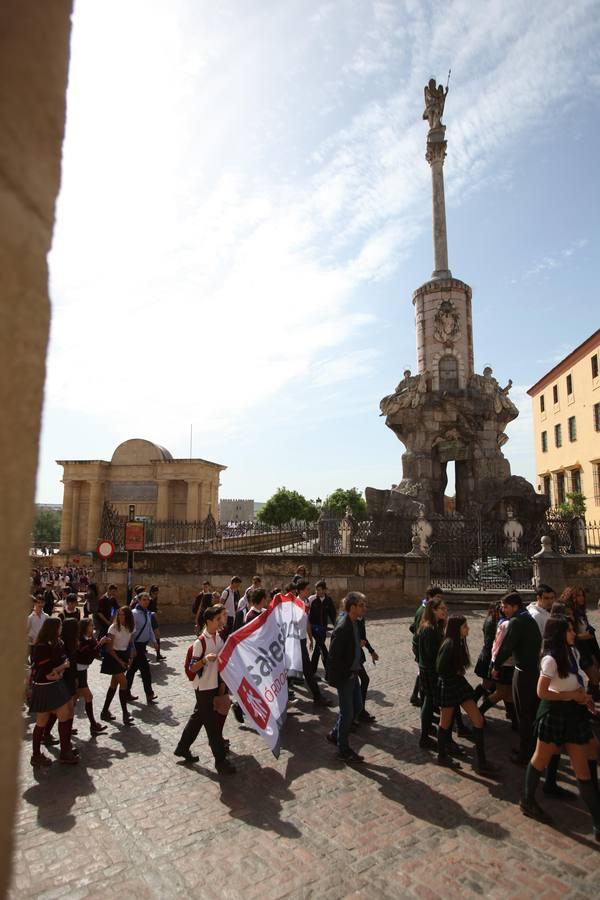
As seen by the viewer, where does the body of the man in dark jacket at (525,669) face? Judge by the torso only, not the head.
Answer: to the viewer's left

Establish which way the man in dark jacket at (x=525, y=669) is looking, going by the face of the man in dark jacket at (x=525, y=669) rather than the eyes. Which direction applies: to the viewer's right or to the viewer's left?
to the viewer's left

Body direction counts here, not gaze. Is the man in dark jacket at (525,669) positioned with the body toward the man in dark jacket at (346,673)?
yes
